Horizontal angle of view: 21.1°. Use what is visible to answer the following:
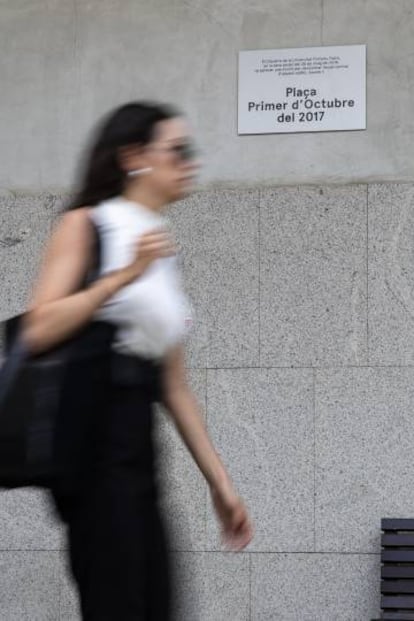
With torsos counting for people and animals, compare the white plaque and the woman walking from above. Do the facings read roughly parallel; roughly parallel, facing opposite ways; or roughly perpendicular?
roughly perpendicular

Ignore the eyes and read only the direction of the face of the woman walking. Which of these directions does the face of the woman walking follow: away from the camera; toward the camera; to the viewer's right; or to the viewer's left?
to the viewer's right

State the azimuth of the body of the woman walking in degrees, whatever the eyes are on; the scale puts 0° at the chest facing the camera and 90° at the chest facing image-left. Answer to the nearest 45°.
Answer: approximately 270°

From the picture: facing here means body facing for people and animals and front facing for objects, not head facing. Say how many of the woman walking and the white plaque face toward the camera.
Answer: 1

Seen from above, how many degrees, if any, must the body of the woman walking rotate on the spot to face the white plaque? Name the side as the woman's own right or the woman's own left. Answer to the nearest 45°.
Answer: approximately 90° to the woman's own left

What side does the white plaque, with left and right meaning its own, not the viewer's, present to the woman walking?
front

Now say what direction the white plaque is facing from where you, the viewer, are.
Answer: facing the viewer

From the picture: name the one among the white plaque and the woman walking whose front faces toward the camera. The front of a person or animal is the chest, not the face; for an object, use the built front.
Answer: the white plaque

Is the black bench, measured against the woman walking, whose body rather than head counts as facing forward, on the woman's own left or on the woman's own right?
on the woman's own left
